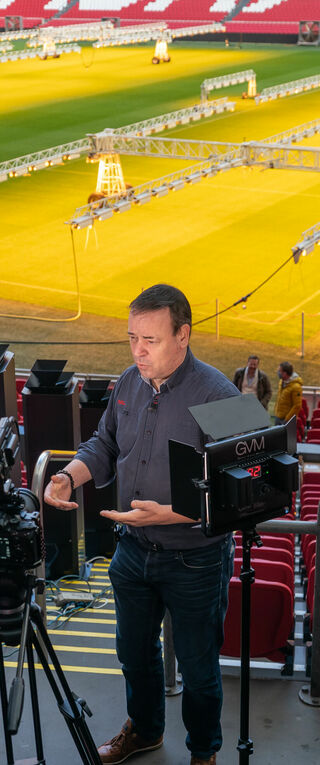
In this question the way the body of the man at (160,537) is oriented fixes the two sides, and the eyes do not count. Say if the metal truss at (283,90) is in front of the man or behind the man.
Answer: behind

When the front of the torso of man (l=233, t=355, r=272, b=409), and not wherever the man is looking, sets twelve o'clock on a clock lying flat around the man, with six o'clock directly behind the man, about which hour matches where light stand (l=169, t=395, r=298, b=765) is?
The light stand is roughly at 12 o'clock from the man.

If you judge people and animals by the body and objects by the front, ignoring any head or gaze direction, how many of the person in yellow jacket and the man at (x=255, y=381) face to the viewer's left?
1

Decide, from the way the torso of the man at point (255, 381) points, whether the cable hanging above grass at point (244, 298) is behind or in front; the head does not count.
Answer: behind

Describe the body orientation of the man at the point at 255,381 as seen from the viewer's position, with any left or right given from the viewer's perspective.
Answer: facing the viewer

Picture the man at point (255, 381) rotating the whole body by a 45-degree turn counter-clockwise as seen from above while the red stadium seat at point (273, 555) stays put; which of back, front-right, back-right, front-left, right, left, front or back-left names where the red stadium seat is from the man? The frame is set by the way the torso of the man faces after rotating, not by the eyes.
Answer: front-right

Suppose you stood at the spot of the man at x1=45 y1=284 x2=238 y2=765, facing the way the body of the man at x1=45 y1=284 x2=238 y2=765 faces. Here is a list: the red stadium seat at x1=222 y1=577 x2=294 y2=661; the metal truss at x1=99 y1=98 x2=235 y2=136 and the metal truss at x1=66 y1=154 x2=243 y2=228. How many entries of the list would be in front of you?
0

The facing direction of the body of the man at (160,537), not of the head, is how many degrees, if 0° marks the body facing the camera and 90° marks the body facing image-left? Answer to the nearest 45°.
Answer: approximately 45°

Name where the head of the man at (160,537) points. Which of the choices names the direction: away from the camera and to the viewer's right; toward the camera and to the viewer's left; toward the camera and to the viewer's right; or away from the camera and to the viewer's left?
toward the camera and to the viewer's left

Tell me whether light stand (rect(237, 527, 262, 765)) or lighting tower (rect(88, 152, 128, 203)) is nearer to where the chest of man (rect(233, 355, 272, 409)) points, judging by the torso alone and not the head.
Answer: the light stand

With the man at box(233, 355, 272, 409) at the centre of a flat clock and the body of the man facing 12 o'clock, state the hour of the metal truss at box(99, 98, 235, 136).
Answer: The metal truss is roughly at 6 o'clock from the man.

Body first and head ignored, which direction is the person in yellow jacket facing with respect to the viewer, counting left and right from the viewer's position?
facing to the left of the viewer

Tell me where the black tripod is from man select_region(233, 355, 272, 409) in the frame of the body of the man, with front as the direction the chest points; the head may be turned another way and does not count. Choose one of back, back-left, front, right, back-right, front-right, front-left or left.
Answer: front

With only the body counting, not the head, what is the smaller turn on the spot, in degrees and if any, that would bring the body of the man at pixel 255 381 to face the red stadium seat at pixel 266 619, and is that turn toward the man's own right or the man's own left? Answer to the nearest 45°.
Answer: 0° — they already face it

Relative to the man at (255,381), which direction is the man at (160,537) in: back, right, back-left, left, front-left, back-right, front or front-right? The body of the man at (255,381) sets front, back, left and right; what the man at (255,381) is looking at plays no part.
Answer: front

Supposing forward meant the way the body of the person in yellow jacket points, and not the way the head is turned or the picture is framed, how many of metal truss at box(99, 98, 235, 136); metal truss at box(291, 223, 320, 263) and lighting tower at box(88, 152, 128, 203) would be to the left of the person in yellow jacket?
0
